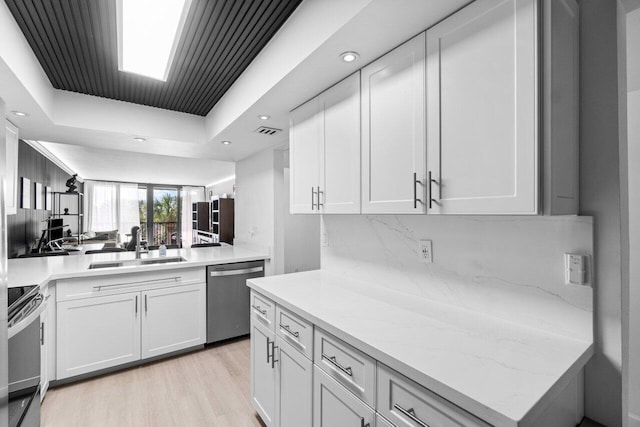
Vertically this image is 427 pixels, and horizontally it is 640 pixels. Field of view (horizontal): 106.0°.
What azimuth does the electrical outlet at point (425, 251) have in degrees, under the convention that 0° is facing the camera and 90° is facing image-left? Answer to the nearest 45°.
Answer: approximately 45°

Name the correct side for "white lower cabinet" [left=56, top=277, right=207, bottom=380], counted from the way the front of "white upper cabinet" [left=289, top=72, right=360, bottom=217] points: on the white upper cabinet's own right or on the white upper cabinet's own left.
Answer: on the white upper cabinet's own right

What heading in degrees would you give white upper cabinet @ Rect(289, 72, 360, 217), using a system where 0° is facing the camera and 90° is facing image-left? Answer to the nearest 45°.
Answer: approximately 45°

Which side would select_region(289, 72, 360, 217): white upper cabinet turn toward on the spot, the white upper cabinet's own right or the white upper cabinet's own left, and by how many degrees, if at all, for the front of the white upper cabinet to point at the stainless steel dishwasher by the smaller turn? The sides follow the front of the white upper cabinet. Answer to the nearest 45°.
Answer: approximately 90° to the white upper cabinet's own right

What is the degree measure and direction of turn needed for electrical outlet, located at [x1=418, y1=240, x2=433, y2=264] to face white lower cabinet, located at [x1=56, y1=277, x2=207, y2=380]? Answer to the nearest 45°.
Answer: approximately 45° to its right

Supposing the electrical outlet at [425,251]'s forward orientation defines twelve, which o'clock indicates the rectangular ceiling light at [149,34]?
The rectangular ceiling light is roughly at 1 o'clock from the electrical outlet.

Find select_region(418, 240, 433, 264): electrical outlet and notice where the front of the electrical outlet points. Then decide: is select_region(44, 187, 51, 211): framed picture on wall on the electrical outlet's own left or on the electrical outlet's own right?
on the electrical outlet's own right
